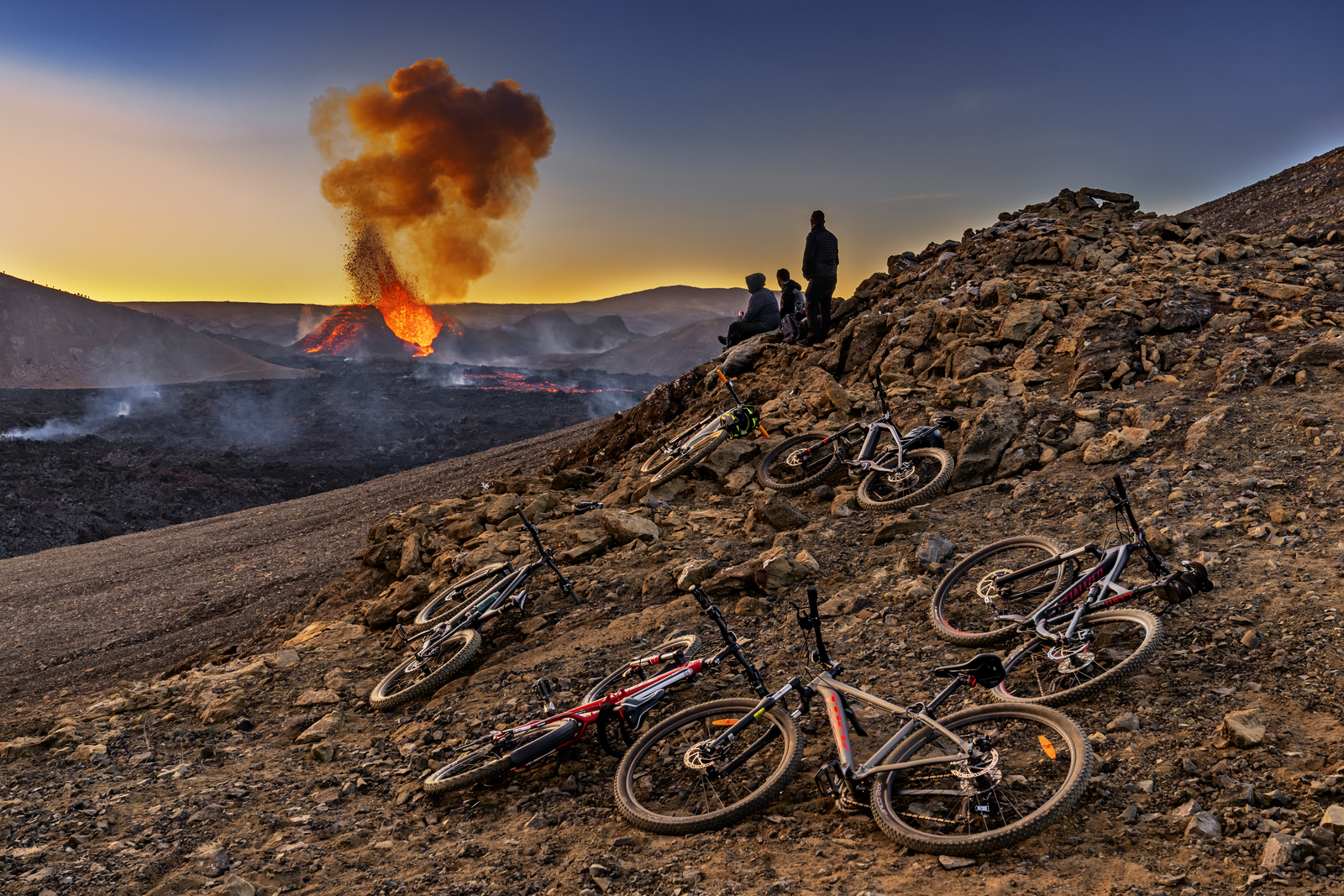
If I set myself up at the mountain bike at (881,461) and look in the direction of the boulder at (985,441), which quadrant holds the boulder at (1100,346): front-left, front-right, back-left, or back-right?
front-left

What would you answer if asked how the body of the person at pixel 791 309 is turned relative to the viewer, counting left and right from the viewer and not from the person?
facing away from the viewer and to the left of the viewer

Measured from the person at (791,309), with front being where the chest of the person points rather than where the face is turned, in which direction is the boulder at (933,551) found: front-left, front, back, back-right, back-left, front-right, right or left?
back-left

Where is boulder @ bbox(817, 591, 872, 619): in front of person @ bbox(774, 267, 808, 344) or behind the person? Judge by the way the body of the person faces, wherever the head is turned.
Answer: behind

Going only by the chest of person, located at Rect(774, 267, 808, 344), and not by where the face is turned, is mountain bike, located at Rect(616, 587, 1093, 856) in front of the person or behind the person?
behind

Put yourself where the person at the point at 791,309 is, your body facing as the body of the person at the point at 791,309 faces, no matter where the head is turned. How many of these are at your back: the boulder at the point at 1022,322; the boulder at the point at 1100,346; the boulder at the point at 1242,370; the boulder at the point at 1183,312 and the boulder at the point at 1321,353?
5

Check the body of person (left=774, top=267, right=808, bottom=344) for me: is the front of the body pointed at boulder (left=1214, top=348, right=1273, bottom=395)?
no

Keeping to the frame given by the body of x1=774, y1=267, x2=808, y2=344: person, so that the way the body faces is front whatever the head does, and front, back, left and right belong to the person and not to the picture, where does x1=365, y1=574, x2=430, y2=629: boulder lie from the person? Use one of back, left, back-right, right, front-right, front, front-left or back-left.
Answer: left

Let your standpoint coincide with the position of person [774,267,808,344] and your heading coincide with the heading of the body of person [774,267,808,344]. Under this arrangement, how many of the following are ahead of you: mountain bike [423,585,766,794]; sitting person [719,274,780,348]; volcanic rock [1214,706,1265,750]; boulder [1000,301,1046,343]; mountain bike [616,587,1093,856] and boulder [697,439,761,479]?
1

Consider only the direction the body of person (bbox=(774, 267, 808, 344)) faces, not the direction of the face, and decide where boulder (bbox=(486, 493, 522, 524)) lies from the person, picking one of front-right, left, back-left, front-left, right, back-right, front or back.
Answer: left

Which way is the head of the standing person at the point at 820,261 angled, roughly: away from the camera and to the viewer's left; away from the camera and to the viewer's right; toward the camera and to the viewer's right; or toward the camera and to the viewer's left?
away from the camera and to the viewer's left

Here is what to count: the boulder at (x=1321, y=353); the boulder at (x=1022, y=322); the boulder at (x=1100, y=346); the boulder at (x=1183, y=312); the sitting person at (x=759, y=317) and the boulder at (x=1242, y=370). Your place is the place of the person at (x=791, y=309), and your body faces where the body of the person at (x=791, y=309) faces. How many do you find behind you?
5

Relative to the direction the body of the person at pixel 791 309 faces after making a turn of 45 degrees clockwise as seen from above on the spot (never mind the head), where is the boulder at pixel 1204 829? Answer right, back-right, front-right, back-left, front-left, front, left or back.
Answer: back

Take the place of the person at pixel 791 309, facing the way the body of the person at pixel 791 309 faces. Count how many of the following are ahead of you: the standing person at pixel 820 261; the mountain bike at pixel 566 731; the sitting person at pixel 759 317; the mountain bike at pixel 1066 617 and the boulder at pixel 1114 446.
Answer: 1

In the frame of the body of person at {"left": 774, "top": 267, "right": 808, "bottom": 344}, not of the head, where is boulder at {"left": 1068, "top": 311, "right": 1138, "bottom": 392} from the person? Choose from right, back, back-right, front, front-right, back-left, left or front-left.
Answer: back

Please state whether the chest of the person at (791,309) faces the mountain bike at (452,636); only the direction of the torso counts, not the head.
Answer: no

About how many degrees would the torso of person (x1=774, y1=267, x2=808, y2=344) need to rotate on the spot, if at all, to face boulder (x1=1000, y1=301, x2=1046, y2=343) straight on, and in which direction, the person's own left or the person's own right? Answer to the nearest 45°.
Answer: approximately 180°

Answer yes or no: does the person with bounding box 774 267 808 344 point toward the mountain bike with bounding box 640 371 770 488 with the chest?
no

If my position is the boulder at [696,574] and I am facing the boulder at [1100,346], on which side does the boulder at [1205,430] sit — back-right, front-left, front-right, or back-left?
front-right

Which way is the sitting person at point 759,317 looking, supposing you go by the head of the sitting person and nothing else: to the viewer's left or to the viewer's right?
to the viewer's left
